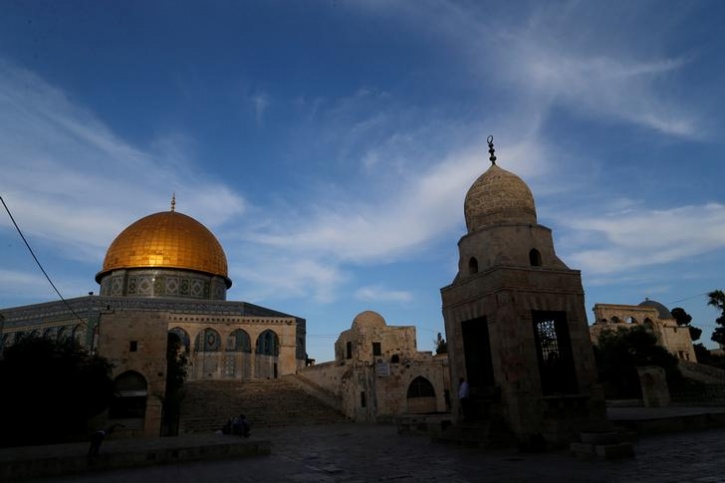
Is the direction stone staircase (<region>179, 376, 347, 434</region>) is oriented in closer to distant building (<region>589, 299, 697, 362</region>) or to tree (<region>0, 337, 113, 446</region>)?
the tree

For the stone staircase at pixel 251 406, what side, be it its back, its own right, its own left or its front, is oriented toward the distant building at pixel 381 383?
left

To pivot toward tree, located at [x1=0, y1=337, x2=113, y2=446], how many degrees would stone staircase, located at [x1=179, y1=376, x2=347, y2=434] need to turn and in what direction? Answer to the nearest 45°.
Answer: approximately 45° to its right

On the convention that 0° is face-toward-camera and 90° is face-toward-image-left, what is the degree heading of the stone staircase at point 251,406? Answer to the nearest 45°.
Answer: approximately 0°

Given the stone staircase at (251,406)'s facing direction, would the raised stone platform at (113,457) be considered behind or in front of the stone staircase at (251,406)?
in front

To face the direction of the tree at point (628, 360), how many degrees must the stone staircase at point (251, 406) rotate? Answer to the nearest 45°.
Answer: approximately 90° to its left

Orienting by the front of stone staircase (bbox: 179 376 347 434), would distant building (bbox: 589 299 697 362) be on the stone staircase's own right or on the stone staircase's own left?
on the stone staircase's own left

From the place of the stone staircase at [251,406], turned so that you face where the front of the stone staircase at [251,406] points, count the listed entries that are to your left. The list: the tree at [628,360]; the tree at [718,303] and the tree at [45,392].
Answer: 2

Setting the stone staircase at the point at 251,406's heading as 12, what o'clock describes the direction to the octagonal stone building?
The octagonal stone building is roughly at 5 o'clock from the stone staircase.

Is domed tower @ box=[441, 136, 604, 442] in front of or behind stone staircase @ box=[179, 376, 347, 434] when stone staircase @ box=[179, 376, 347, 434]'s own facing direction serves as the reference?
in front

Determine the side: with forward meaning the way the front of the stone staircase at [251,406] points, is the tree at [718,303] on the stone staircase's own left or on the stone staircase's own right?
on the stone staircase's own left
